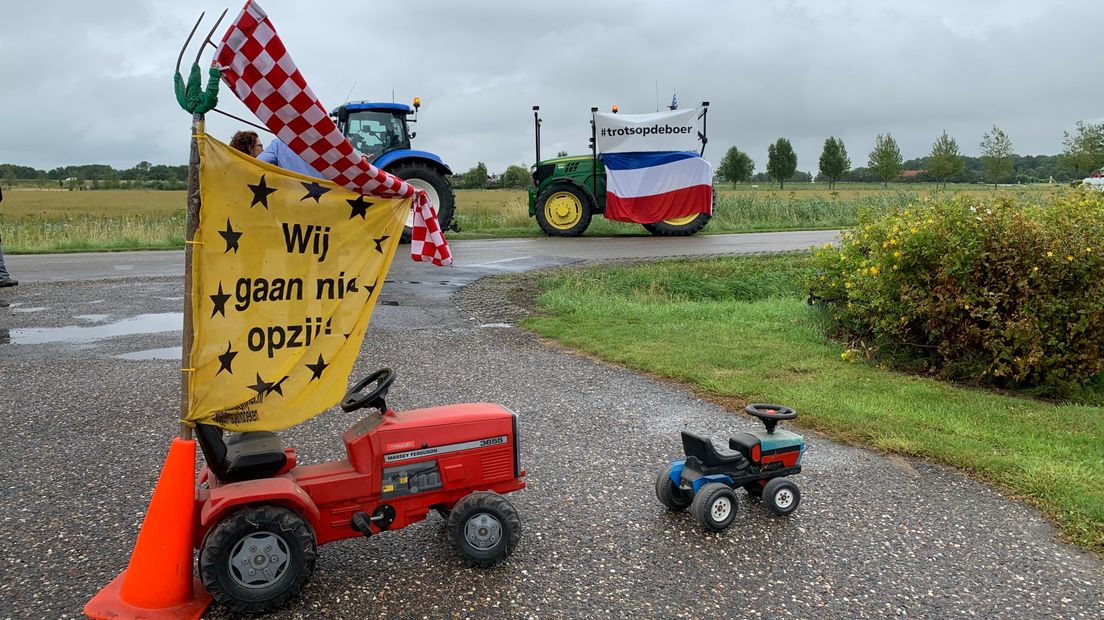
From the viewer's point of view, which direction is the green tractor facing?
to the viewer's left

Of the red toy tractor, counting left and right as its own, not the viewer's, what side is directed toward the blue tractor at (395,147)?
left

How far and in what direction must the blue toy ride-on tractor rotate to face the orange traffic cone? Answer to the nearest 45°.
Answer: approximately 180°

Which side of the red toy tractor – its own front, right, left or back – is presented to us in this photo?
right

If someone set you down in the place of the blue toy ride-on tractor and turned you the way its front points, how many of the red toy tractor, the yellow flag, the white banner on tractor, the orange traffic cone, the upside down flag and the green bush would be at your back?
3

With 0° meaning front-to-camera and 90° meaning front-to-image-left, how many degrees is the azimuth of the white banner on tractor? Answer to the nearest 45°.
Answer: approximately 0°

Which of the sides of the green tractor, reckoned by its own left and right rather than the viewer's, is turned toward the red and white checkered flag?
left

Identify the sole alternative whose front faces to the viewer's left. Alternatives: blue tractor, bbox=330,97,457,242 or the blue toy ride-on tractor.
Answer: the blue tractor

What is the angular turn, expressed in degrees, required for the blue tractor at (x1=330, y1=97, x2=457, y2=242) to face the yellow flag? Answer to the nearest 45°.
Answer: approximately 90° to its left

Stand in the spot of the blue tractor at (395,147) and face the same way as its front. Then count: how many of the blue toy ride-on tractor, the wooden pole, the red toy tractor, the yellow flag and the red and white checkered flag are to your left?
5

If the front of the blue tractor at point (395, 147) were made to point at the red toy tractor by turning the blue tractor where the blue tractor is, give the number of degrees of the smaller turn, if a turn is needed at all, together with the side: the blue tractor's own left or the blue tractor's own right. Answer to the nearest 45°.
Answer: approximately 90° to the blue tractor's own left

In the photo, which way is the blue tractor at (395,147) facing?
to the viewer's left

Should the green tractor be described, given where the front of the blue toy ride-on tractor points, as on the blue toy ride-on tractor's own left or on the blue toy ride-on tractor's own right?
on the blue toy ride-on tractor's own left
